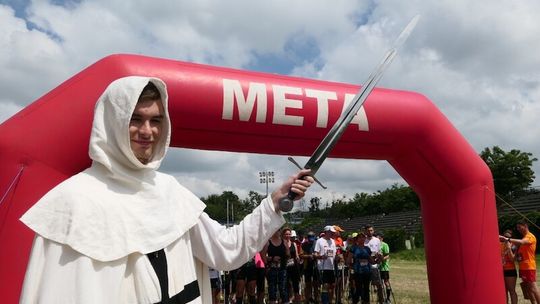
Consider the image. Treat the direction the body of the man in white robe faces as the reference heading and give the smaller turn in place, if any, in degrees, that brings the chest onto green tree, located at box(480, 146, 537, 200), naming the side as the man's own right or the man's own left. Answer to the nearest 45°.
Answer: approximately 90° to the man's own left

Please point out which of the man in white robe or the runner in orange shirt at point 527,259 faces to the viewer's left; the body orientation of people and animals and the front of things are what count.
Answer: the runner in orange shirt

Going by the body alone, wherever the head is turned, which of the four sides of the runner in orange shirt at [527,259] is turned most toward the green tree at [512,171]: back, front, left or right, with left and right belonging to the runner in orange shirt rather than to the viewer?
right

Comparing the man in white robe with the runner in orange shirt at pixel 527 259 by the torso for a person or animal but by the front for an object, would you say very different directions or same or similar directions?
very different directions

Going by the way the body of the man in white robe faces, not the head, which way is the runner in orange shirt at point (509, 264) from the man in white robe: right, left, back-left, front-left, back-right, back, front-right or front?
left

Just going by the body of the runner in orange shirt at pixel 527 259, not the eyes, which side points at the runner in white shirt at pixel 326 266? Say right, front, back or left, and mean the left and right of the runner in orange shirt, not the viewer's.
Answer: front

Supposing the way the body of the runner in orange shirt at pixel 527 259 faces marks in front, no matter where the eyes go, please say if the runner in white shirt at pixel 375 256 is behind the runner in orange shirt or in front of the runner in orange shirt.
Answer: in front

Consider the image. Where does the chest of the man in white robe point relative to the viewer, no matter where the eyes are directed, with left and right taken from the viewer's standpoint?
facing the viewer and to the right of the viewer

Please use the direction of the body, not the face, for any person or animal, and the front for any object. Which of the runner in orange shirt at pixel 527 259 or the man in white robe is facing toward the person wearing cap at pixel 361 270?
the runner in orange shirt

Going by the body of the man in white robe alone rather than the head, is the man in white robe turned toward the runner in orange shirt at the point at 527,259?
no

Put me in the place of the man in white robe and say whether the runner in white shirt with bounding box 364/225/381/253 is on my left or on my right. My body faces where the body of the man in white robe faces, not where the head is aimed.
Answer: on my left

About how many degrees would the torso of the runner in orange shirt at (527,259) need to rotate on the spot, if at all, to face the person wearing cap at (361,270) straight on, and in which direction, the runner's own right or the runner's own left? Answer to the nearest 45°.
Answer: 0° — they already face them

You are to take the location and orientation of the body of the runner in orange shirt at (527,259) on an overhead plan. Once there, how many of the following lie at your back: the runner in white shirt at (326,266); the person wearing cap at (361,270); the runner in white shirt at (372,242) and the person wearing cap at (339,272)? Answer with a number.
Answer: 0

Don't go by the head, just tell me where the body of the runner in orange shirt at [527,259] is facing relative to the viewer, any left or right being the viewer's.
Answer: facing to the left of the viewer
